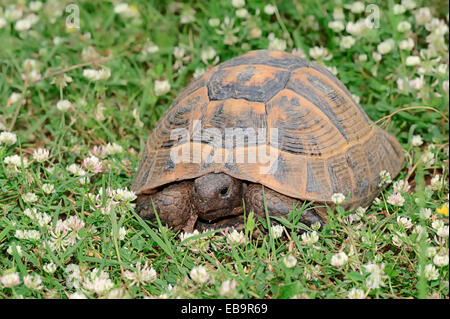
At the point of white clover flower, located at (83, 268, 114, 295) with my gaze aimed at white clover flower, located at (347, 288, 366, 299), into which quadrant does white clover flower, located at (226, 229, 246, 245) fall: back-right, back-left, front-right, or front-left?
front-left

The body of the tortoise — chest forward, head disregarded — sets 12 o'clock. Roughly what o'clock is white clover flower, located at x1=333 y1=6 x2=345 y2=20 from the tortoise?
The white clover flower is roughly at 5 o'clock from the tortoise.

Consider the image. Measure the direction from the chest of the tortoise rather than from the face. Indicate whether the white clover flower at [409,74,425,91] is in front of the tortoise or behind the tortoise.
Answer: behind

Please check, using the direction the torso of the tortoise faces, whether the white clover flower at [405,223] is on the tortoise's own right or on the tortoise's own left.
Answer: on the tortoise's own left

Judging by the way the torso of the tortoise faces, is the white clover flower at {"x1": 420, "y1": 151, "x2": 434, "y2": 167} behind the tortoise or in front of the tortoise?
behind

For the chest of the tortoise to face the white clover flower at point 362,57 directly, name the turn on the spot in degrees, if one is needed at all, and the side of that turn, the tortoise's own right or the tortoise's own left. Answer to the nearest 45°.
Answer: approximately 180°

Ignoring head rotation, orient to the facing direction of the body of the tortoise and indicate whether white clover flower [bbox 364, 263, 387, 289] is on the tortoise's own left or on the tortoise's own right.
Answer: on the tortoise's own left

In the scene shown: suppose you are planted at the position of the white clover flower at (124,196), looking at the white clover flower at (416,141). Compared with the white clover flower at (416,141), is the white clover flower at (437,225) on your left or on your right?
right

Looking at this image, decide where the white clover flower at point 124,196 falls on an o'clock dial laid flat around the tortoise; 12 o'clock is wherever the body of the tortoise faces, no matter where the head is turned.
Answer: The white clover flower is roughly at 1 o'clock from the tortoise.

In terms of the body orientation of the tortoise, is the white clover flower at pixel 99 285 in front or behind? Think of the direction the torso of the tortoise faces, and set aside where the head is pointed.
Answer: in front

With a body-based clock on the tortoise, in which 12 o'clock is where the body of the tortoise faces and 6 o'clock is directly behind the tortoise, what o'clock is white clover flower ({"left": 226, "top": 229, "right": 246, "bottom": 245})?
The white clover flower is roughly at 11 o'clock from the tortoise.

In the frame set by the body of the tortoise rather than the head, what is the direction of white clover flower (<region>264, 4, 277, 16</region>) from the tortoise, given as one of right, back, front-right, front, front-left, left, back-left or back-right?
back-right

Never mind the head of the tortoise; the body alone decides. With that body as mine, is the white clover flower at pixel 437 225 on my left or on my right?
on my left

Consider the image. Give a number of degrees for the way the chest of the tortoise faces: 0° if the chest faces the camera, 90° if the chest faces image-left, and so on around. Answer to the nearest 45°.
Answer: approximately 45°

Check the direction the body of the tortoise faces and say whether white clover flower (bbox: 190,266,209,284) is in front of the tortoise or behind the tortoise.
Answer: in front
